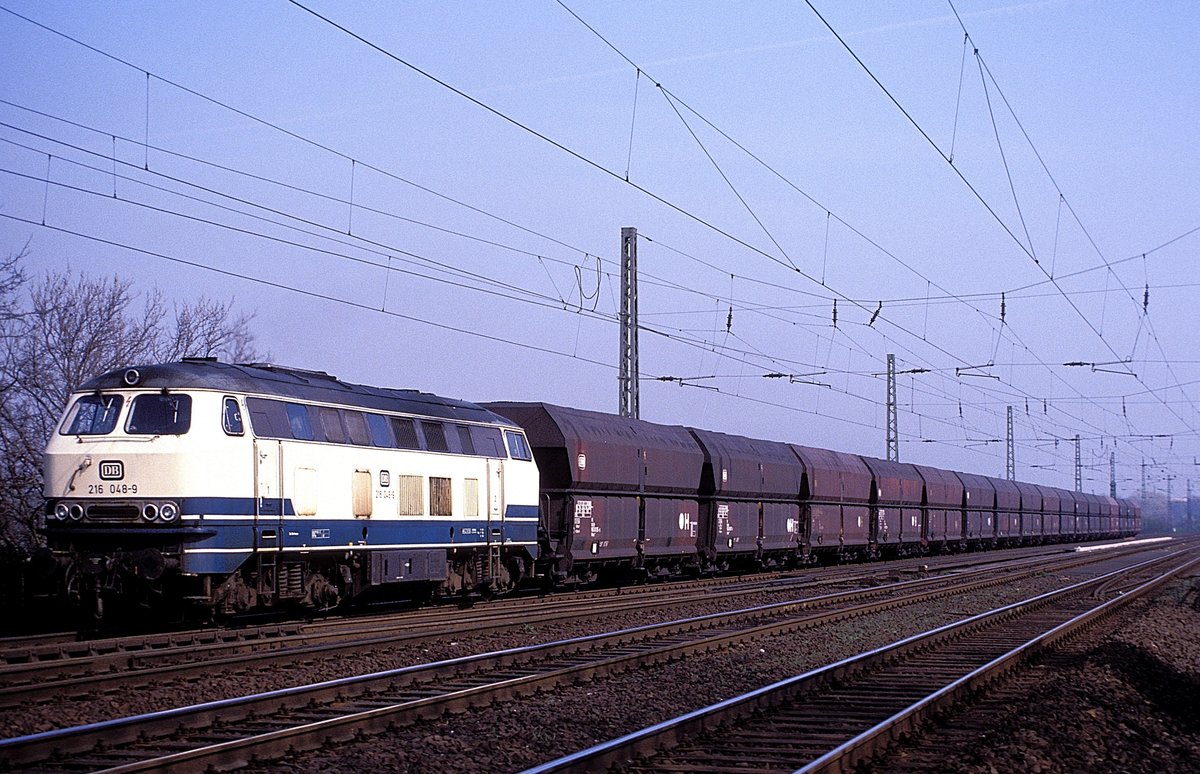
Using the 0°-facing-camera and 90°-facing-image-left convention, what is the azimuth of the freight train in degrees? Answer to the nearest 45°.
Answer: approximately 45°

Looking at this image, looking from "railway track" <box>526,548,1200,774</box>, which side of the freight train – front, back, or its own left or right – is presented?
left
